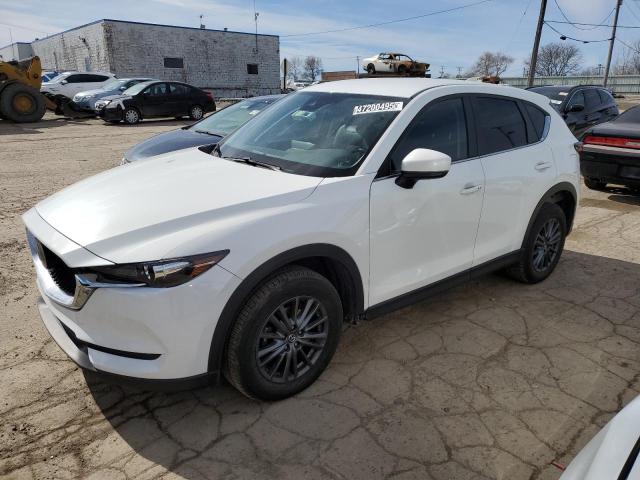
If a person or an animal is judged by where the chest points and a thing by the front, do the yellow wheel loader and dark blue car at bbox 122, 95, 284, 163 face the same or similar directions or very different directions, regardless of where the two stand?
very different directions

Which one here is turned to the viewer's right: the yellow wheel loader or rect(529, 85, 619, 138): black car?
the yellow wheel loader

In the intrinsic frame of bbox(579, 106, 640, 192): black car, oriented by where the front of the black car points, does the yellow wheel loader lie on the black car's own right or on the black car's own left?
on the black car's own left

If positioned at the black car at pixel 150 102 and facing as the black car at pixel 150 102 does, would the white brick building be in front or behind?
behind

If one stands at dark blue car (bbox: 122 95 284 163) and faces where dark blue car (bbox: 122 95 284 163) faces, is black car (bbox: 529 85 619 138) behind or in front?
behind

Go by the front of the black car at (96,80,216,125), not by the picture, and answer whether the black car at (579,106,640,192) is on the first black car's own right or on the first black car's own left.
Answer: on the first black car's own left

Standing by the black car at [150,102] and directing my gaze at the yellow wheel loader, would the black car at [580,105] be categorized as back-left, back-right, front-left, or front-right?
back-left

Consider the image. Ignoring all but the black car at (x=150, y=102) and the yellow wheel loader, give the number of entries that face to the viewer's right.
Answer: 1

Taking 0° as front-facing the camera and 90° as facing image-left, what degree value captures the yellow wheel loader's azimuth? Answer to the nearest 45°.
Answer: approximately 270°

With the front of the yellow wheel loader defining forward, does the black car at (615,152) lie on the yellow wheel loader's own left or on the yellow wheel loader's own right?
on the yellow wheel loader's own right
